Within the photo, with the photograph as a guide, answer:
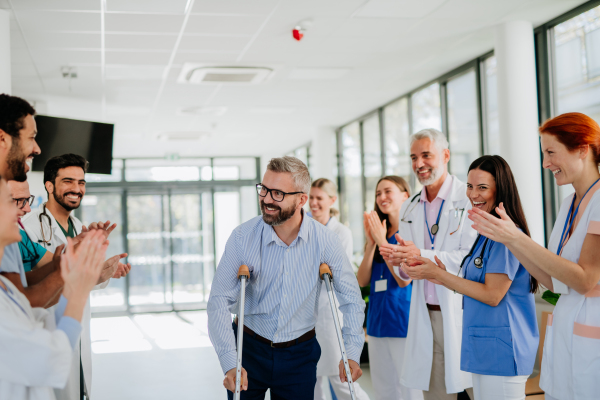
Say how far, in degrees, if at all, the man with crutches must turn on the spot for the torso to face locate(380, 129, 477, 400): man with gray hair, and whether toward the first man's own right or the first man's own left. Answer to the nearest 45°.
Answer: approximately 135° to the first man's own left

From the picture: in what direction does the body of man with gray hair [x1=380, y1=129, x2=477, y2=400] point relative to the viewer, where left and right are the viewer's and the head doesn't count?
facing the viewer and to the left of the viewer

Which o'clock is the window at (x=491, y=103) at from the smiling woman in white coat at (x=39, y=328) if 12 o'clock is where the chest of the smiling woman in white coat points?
The window is roughly at 11 o'clock from the smiling woman in white coat.

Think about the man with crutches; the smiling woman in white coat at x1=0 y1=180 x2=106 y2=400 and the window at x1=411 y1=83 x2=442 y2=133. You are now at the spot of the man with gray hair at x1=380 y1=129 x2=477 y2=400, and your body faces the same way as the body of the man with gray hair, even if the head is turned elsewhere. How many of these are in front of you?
2

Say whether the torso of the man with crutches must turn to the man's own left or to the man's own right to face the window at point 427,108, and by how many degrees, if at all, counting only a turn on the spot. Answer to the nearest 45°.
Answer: approximately 135° to the man's own left

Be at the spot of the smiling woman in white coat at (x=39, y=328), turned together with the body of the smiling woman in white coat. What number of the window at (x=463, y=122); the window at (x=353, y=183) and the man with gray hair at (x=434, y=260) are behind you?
0

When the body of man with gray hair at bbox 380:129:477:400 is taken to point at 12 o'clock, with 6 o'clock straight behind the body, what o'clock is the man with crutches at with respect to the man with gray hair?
The man with crutches is roughly at 12 o'clock from the man with gray hair.

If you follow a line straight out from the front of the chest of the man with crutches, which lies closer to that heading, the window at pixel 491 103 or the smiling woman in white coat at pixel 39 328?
the smiling woman in white coat

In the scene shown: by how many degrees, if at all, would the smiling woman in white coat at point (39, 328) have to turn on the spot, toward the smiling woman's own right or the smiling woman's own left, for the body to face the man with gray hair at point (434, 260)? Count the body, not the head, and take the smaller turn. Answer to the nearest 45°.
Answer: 0° — they already face them

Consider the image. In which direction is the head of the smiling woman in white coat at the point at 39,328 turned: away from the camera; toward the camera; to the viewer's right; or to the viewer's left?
to the viewer's right

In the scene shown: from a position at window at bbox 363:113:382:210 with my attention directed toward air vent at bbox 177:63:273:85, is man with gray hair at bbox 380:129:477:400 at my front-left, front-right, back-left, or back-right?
front-left

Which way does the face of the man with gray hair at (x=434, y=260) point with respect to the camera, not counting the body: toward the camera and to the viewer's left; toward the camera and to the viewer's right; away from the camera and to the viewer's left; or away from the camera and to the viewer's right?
toward the camera and to the viewer's left

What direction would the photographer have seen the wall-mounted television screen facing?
facing the viewer and to the right of the viewer

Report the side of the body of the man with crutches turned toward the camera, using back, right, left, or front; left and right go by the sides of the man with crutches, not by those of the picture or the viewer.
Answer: front

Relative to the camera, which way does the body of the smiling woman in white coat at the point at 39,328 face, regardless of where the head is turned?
to the viewer's right

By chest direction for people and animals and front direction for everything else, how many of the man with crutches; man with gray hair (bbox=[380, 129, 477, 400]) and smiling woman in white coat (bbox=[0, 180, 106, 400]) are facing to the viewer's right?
1

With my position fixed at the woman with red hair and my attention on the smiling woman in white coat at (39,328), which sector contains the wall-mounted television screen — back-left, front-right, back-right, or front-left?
front-right
